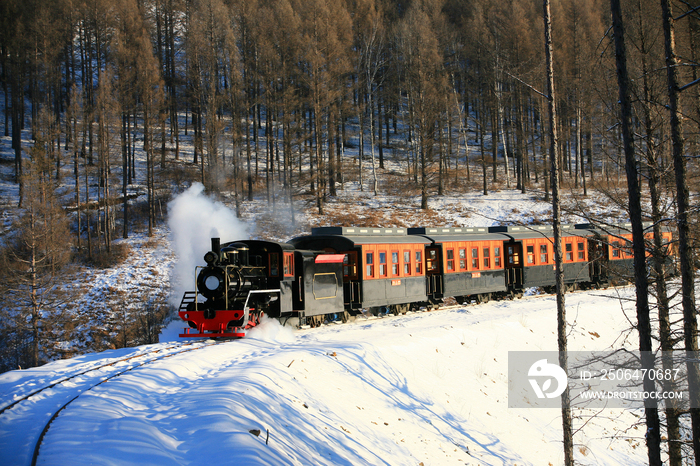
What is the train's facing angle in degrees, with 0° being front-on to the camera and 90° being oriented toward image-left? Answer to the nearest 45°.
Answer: approximately 45°
